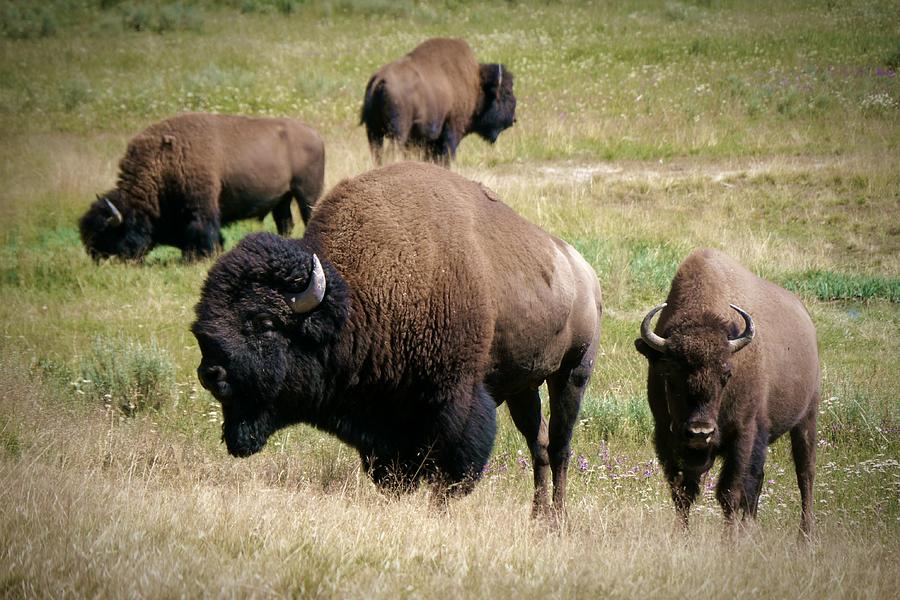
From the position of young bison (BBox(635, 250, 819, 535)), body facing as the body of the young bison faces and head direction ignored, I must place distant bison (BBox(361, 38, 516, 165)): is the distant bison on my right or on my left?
on my right

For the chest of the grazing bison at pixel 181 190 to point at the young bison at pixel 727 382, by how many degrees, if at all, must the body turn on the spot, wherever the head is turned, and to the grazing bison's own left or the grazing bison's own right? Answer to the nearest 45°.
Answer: approximately 90° to the grazing bison's own left

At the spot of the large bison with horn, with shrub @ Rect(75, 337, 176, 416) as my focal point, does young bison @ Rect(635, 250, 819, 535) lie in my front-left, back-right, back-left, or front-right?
back-right

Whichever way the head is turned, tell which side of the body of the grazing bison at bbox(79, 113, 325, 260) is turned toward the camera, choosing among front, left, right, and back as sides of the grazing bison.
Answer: left

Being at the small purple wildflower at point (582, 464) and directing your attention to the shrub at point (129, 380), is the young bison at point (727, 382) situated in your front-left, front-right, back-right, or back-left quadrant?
back-left

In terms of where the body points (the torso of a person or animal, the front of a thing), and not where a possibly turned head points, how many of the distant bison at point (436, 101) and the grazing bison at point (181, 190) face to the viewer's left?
1

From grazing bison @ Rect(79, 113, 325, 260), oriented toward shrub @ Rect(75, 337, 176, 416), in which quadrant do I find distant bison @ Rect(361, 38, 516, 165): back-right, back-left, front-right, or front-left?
back-left

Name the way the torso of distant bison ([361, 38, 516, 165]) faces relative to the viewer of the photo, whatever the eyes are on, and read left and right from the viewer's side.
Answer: facing away from the viewer and to the right of the viewer

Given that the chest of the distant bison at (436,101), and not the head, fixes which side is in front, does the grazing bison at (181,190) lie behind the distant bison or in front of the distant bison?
behind

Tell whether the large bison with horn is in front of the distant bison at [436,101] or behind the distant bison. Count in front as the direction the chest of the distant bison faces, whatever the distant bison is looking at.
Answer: behind

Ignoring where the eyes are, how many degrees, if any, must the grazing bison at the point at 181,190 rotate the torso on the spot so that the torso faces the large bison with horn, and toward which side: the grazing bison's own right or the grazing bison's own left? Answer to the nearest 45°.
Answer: approximately 90° to the grazing bison's own left

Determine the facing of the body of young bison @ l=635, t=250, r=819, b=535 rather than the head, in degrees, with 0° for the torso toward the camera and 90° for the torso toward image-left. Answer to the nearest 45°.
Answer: approximately 45°

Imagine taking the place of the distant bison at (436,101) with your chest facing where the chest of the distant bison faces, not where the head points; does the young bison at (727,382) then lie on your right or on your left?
on your right
